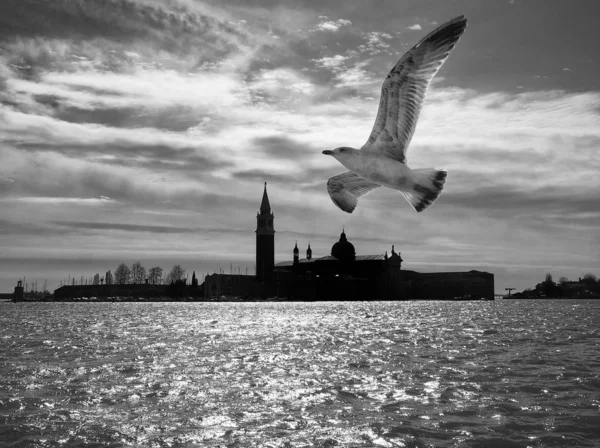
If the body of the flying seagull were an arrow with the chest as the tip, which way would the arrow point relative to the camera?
to the viewer's left
